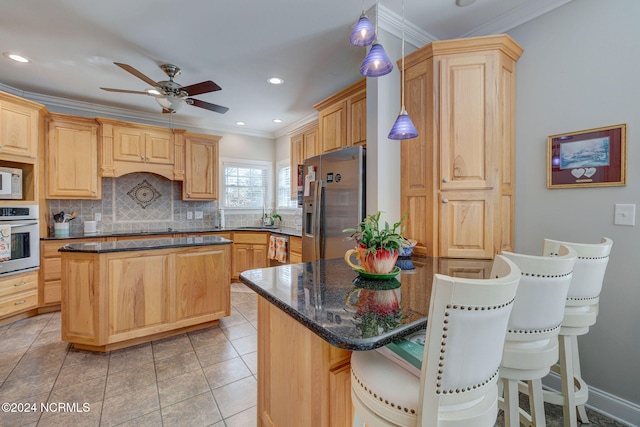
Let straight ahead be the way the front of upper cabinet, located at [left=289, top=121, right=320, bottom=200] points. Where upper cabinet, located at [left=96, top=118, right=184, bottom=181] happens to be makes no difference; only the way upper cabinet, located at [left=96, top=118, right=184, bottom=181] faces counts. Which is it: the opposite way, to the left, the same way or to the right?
to the left

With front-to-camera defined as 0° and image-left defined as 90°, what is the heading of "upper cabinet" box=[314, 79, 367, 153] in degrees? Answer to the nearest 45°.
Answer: approximately 45°

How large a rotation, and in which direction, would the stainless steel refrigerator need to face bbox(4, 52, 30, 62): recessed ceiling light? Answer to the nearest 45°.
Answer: approximately 45° to its right

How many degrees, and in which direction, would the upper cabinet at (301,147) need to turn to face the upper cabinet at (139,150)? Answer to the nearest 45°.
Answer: approximately 45° to its right

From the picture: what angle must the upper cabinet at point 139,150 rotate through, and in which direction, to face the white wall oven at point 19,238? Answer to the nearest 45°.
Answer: approximately 45° to its right

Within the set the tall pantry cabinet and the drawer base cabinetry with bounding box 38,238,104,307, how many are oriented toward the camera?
2

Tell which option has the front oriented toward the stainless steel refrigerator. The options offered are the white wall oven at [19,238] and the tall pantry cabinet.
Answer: the white wall oven
